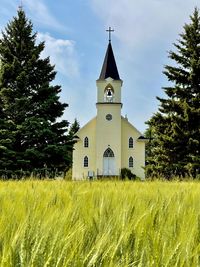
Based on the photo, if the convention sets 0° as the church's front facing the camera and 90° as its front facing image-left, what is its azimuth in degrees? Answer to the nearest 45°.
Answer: approximately 0°
